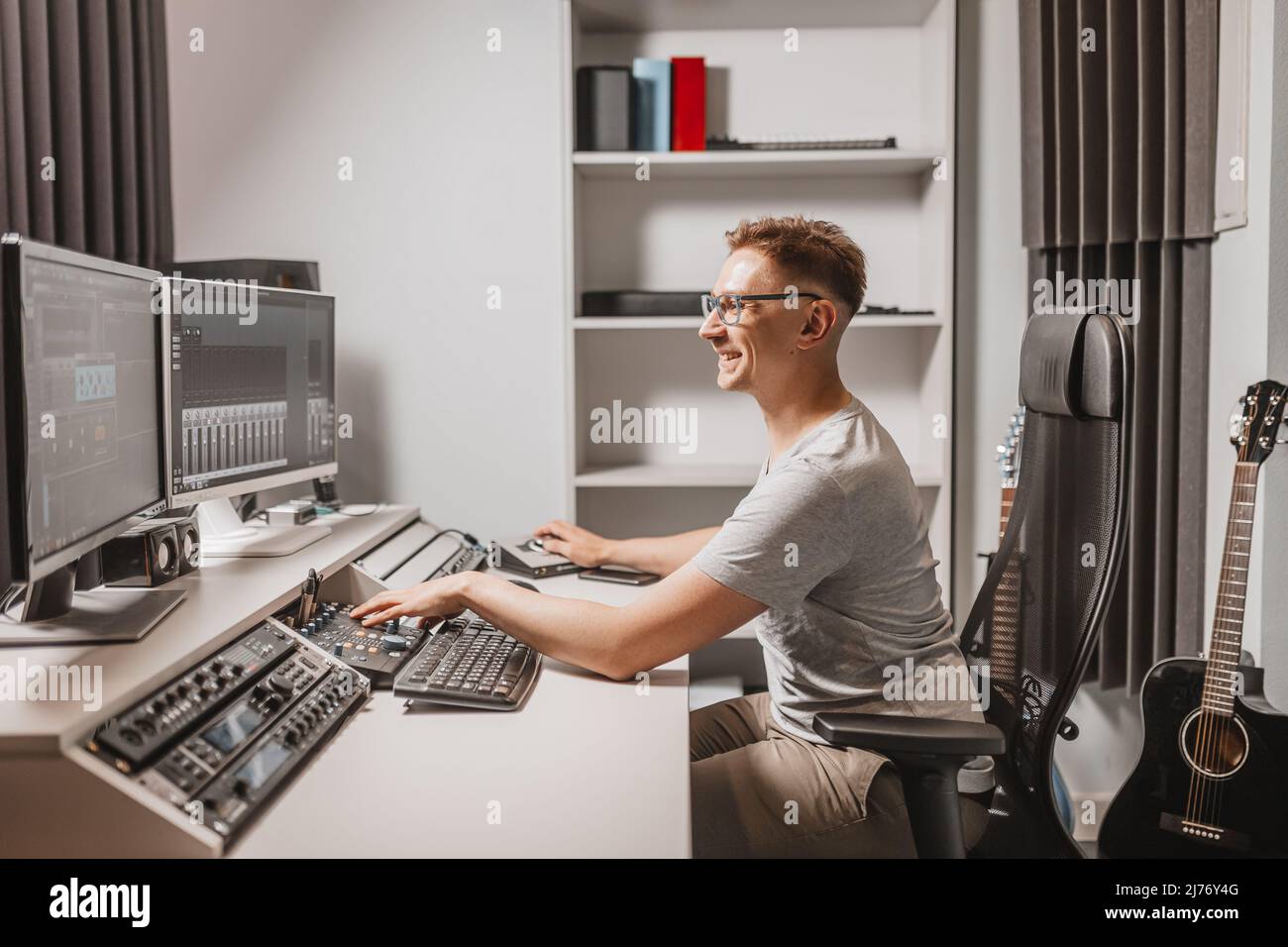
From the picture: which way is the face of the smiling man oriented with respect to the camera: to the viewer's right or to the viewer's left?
to the viewer's left

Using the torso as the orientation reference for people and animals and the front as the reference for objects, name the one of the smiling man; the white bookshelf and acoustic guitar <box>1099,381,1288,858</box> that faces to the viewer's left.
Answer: the smiling man

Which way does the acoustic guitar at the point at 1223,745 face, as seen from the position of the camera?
facing the viewer

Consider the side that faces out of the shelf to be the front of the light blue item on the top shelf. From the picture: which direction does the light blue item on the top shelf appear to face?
toward the camera

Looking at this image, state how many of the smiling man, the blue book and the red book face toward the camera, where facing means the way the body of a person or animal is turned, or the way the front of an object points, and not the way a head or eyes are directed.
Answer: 2

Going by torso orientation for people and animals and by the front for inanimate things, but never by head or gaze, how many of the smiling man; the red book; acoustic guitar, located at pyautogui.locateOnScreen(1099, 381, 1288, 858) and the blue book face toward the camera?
3

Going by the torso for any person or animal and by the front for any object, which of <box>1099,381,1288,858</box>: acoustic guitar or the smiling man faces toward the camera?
the acoustic guitar

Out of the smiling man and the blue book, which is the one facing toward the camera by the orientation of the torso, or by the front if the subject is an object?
the blue book

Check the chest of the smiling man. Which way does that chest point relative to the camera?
to the viewer's left

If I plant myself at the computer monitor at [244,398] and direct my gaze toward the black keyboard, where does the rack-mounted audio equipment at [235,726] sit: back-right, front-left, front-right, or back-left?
front-right

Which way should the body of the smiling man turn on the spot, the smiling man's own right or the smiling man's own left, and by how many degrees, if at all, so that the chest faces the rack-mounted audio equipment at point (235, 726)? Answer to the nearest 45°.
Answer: approximately 45° to the smiling man's own left

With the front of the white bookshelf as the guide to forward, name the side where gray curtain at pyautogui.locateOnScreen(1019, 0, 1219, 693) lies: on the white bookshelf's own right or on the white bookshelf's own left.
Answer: on the white bookshelf's own left
